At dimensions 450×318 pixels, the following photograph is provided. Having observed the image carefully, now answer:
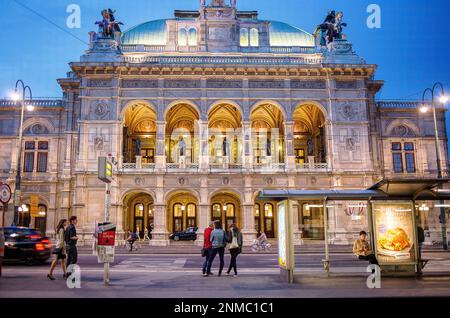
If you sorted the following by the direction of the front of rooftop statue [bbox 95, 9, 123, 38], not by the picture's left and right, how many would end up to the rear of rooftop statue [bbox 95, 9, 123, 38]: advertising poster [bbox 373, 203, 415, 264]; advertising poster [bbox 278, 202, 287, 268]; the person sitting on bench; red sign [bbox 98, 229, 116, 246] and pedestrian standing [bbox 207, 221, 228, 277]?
0

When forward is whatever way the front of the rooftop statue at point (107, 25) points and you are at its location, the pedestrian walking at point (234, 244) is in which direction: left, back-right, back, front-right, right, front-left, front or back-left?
front

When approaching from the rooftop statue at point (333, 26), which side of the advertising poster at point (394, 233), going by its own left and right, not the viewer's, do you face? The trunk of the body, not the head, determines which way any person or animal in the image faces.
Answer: back

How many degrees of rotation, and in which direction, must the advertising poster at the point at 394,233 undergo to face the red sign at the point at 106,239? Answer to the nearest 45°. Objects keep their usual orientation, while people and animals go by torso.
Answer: approximately 45° to its right

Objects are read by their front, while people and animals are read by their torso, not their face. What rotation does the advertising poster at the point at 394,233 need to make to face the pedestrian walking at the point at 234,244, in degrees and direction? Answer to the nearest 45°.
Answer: approximately 90° to its right

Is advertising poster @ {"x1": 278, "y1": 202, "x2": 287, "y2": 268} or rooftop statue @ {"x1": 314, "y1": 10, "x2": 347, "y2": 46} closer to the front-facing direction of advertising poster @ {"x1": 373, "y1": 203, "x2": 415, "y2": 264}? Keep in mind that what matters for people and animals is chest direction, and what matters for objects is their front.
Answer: the advertising poster

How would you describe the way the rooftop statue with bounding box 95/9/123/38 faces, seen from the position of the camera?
facing the viewer

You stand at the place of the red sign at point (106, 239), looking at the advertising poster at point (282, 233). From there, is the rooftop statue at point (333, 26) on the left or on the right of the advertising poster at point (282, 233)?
left

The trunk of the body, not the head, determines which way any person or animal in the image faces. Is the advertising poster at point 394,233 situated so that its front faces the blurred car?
no

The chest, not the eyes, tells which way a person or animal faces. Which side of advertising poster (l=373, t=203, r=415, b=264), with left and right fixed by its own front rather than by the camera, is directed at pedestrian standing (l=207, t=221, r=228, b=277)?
right

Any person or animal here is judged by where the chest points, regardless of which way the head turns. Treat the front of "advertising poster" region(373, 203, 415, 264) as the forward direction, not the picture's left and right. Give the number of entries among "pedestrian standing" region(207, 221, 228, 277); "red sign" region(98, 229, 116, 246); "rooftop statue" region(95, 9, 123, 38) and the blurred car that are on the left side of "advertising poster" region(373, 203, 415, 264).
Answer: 0

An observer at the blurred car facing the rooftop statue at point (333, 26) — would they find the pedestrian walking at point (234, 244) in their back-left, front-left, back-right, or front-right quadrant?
front-right

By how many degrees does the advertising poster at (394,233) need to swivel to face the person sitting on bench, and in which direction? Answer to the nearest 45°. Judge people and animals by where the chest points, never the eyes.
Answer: approximately 90° to its right

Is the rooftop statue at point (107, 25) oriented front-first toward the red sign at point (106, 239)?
yes
